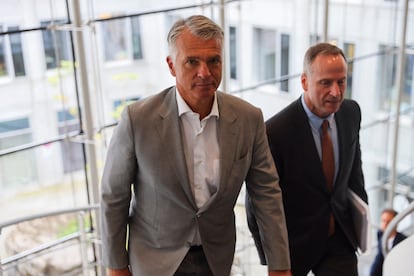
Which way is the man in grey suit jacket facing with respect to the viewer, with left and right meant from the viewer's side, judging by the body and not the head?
facing the viewer

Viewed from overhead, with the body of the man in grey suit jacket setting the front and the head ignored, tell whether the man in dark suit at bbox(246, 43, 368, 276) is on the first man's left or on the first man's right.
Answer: on the first man's left

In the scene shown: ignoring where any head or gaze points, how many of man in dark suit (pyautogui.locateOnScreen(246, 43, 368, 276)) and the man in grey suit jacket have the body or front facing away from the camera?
0

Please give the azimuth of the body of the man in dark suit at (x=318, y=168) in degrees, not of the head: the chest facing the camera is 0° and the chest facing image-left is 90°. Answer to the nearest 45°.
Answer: approximately 315°
